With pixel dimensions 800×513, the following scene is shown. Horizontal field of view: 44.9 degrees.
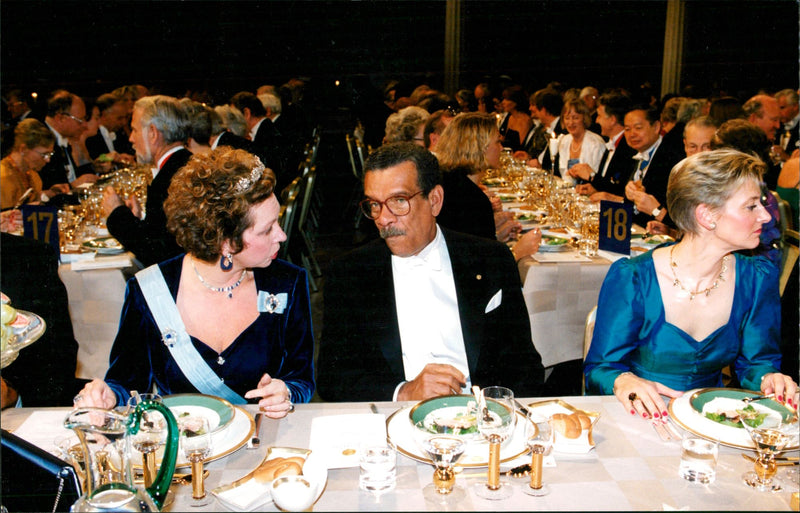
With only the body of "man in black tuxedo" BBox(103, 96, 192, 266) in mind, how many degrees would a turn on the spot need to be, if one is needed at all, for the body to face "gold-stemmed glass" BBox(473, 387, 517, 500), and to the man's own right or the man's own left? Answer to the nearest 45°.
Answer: approximately 90° to the man's own left

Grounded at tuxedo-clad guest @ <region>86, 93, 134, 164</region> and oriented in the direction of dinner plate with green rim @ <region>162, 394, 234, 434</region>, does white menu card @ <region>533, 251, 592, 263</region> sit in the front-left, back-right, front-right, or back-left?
front-left

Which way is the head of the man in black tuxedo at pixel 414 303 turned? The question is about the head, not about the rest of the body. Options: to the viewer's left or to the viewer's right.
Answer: to the viewer's left

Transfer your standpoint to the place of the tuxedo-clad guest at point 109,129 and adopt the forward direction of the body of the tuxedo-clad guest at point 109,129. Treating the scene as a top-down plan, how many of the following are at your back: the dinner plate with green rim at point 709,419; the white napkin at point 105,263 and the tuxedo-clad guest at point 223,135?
0

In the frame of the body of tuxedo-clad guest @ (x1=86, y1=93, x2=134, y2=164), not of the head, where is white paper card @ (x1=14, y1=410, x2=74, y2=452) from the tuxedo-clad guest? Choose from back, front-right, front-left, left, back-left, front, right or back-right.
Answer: front-right

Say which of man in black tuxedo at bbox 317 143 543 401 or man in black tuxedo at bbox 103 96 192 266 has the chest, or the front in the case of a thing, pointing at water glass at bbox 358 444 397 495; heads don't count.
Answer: man in black tuxedo at bbox 317 143 543 401

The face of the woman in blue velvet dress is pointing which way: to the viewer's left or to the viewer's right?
to the viewer's right

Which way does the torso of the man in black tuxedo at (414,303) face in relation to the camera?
toward the camera

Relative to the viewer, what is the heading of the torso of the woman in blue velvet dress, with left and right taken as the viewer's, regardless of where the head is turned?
facing the viewer

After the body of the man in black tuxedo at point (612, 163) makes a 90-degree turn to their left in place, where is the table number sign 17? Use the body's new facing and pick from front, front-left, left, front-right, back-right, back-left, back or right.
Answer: front-right

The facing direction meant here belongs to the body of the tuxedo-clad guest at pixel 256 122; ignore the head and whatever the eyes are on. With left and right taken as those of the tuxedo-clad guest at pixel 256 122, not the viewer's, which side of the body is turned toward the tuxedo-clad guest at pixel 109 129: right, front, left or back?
front

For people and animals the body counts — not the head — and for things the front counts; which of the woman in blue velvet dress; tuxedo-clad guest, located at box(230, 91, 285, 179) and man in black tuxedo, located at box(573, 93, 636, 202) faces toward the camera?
the woman in blue velvet dress

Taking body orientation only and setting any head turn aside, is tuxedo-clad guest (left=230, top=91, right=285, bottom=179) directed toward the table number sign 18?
no

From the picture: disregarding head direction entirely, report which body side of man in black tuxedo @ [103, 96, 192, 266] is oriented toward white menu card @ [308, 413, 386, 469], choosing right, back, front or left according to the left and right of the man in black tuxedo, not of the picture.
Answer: left

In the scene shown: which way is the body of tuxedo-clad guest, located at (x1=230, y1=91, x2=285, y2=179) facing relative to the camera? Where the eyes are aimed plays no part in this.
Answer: to the viewer's left

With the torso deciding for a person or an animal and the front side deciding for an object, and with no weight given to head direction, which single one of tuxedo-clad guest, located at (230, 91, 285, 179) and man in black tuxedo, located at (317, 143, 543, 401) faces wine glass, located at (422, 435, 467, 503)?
the man in black tuxedo
